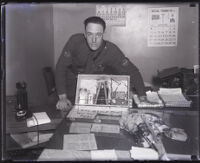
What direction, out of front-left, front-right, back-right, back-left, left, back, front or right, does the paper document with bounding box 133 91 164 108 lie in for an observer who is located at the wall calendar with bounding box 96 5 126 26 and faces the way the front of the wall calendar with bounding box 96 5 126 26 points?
front

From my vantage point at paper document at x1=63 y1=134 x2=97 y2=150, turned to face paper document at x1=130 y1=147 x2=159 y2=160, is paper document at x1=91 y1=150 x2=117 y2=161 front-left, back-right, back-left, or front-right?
front-right

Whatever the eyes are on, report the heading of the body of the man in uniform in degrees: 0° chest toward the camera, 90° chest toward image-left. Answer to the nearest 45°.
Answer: approximately 0°

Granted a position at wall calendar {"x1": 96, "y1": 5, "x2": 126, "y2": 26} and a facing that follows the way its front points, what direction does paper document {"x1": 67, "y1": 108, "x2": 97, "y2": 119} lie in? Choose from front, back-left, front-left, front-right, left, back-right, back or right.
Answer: front

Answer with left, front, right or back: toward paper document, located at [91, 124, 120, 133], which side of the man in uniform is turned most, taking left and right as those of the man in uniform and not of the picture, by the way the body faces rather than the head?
front

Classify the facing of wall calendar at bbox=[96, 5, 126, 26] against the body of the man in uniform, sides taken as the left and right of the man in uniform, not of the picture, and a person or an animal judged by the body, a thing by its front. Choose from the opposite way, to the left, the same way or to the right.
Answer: the same way

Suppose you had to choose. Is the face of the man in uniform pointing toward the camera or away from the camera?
toward the camera

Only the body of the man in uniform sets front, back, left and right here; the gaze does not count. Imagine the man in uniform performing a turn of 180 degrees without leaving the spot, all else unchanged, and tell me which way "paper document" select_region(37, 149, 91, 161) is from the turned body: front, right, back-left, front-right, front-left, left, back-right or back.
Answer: back

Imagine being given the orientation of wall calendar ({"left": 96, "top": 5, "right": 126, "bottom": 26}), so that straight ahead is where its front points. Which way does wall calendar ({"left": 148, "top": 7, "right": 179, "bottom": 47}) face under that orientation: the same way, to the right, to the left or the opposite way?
the same way

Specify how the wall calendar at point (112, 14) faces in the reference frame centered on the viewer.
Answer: facing the viewer

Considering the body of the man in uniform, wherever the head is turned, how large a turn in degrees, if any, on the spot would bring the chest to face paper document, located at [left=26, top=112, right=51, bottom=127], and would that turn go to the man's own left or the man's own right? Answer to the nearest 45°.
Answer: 0° — they already face it

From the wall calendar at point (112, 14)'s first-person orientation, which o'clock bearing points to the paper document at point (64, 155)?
The paper document is roughly at 12 o'clock from the wall calendar.

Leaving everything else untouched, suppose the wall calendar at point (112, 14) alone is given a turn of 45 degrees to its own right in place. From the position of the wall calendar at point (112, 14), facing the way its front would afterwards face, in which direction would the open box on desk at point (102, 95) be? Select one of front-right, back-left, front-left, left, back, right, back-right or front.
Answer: front-left

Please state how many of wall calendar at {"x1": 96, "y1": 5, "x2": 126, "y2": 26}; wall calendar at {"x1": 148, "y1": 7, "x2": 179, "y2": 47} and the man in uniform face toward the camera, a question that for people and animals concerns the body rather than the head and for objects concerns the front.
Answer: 3

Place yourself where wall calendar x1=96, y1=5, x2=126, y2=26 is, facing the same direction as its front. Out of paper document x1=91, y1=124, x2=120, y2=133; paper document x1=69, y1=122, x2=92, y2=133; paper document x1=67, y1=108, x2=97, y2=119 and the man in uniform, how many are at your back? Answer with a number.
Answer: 0

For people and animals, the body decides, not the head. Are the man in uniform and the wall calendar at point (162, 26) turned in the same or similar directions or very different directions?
same or similar directions

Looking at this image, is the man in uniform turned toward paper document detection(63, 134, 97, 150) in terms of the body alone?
yes

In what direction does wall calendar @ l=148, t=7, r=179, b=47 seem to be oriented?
toward the camera
